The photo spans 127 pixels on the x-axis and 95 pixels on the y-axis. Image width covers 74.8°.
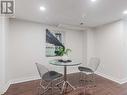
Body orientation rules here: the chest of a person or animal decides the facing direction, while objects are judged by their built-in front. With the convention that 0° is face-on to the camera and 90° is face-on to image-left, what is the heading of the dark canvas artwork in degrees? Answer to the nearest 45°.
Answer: approximately 315°
